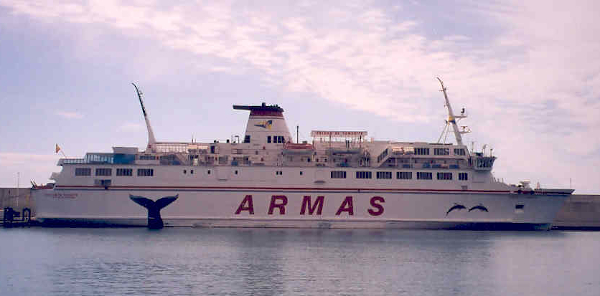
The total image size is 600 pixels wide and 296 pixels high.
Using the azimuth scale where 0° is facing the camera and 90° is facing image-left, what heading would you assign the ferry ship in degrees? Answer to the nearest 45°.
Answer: approximately 270°
